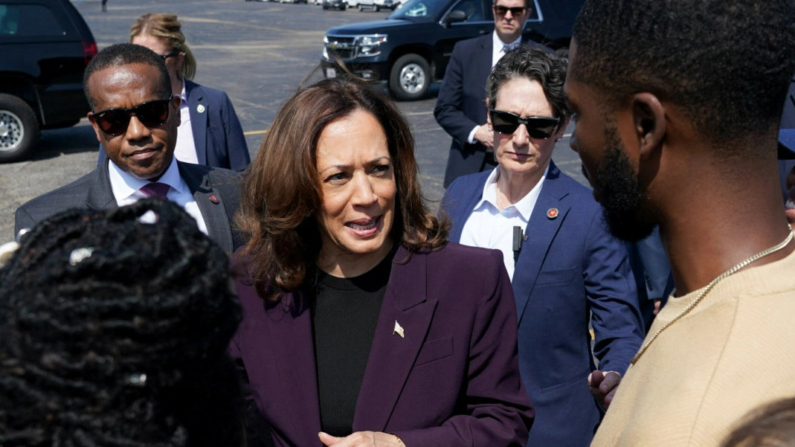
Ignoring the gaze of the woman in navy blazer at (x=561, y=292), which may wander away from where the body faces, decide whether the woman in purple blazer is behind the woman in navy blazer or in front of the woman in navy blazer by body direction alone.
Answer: in front

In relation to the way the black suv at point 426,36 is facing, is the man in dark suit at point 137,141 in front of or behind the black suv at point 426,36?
in front

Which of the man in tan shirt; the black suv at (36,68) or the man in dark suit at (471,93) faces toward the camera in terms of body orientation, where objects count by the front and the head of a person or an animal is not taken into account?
the man in dark suit

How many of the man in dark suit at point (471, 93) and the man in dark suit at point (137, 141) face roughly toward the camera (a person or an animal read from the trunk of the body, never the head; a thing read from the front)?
2

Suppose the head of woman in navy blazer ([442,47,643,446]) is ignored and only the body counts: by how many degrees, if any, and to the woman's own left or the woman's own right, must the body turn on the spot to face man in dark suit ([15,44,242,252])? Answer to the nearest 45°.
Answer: approximately 45° to the woman's own right

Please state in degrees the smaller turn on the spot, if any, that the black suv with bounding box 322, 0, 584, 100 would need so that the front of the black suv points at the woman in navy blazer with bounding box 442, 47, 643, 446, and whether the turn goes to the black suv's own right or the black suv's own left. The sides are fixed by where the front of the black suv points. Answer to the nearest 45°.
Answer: approximately 45° to the black suv's own left

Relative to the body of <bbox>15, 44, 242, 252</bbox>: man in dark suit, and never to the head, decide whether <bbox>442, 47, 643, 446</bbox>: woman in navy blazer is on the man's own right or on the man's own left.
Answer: on the man's own left

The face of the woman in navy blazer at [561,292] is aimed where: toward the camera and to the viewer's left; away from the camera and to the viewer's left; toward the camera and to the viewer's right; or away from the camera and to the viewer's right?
toward the camera and to the viewer's left

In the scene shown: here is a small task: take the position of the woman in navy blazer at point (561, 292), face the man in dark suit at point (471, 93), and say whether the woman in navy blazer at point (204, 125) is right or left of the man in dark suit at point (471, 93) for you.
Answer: left

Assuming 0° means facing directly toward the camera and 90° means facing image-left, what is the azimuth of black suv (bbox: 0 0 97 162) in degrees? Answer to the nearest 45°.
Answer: approximately 90°

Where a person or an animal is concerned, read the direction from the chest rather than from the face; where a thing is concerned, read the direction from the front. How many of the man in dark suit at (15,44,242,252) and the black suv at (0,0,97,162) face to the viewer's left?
1

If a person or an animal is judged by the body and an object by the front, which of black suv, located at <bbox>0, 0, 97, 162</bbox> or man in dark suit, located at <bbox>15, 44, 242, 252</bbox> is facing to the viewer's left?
the black suv

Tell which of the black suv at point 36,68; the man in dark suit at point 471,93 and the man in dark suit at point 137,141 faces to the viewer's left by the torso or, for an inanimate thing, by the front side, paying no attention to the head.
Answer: the black suv

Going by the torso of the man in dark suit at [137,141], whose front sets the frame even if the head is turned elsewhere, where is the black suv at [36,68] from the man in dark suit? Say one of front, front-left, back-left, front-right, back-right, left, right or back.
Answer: back

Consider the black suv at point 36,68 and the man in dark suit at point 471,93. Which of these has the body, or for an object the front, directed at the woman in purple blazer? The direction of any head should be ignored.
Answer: the man in dark suit
